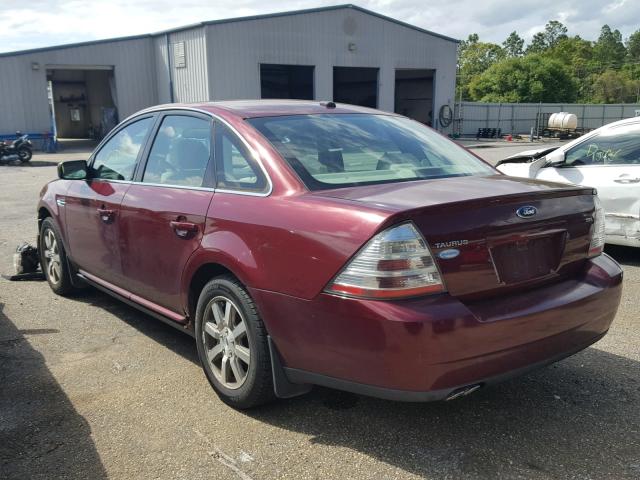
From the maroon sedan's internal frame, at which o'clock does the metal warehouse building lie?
The metal warehouse building is roughly at 1 o'clock from the maroon sedan.

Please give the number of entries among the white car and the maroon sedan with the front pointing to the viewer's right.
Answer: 0

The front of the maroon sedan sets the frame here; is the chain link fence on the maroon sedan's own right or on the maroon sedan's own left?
on the maroon sedan's own right

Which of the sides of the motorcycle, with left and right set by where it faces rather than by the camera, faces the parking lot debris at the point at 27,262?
right

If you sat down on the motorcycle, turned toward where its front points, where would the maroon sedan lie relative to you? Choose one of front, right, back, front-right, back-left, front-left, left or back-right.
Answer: right

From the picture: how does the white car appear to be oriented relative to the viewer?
to the viewer's left

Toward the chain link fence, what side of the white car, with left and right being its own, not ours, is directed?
right

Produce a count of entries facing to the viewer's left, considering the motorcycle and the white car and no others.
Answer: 1

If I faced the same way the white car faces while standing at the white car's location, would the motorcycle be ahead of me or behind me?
ahead

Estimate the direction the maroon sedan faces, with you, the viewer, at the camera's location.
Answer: facing away from the viewer and to the left of the viewer
